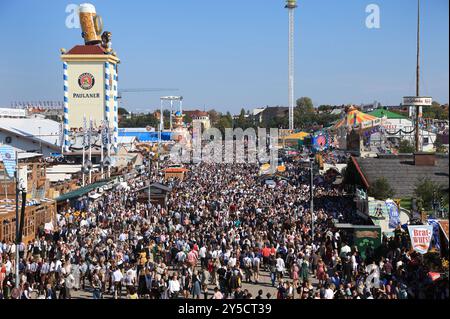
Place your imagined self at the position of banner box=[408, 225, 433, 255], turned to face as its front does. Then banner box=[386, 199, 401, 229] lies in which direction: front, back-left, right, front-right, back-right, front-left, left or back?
back

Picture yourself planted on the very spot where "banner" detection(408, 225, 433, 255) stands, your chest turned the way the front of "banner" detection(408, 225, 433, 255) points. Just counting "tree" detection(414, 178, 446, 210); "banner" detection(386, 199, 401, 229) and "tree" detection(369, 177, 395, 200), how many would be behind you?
3

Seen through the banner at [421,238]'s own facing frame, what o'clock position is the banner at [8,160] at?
the banner at [8,160] is roughly at 3 o'clock from the banner at [421,238].

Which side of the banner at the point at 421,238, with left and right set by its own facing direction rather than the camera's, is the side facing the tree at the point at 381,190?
back

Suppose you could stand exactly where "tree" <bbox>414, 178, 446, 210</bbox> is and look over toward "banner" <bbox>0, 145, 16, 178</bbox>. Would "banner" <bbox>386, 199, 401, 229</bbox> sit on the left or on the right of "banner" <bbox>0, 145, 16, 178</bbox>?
left

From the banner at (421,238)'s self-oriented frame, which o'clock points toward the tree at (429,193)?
The tree is roughly at 6 o'clock from the banner.

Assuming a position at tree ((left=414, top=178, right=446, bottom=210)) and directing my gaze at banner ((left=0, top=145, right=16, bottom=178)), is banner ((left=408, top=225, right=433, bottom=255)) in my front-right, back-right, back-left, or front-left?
front-left

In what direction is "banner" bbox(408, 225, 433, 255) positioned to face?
toward the camera
